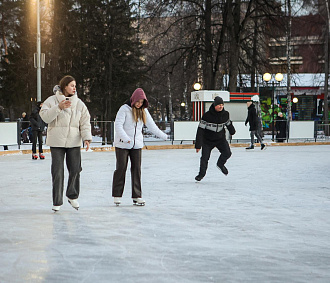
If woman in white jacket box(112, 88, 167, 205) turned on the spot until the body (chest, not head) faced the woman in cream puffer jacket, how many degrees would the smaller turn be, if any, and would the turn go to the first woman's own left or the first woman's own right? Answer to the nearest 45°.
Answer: approximately 90° to the first woman's own right

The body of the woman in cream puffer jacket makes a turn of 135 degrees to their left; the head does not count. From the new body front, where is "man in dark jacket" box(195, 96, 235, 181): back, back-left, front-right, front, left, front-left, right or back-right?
front

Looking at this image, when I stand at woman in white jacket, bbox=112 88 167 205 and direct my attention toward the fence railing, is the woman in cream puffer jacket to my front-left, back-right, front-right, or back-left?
back-left

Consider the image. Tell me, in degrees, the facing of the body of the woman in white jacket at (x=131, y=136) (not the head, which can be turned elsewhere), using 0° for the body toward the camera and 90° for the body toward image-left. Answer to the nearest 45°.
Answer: approximately 315°

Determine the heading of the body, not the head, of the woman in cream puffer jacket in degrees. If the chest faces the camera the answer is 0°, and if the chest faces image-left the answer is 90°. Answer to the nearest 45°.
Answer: approximately 0°

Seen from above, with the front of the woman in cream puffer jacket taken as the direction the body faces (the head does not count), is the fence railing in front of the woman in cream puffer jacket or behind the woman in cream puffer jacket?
behind

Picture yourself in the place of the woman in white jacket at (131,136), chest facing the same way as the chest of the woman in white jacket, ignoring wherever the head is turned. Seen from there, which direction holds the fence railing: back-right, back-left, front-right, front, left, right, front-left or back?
back-left

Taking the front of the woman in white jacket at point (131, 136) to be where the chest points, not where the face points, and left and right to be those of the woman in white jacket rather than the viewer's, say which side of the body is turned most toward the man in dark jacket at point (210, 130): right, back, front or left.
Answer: left
